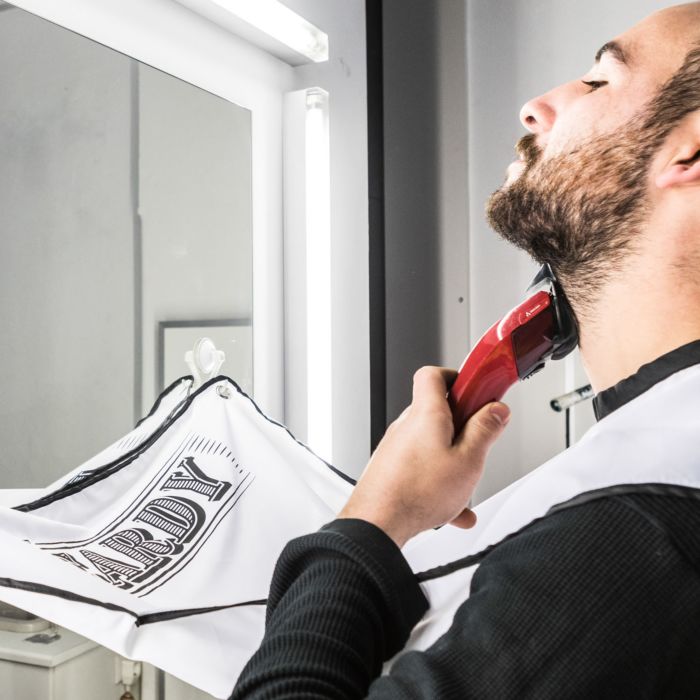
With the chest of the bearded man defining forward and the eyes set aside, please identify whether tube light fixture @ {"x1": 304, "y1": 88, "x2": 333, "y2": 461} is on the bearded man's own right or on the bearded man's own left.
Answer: on the bearded man's own right

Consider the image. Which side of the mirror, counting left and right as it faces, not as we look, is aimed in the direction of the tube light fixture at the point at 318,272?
left

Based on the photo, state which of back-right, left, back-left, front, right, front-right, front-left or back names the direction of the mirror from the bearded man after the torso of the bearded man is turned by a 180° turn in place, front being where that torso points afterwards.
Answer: back-left

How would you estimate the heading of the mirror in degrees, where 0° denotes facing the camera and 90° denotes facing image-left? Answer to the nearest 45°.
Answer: approximately 315°

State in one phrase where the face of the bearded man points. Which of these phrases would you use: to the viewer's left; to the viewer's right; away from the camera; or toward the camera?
to the viewer's left

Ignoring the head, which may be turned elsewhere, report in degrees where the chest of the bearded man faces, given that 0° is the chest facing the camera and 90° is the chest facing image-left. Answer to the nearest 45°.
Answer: approximately 90°
